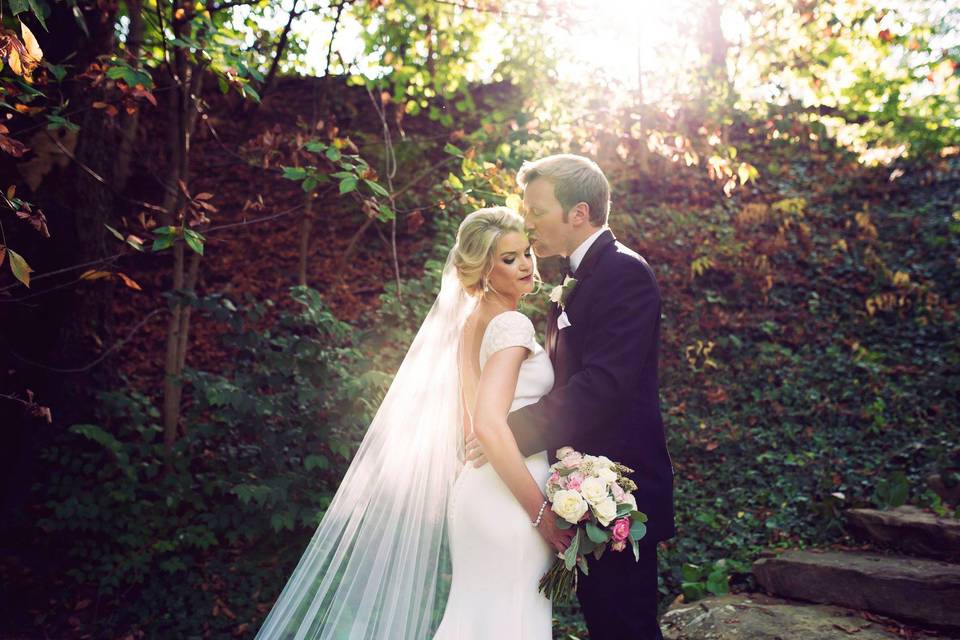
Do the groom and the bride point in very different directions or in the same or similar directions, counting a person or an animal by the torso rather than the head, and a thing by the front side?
very different directions

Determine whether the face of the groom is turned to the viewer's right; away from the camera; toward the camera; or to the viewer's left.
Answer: to the viewer's left

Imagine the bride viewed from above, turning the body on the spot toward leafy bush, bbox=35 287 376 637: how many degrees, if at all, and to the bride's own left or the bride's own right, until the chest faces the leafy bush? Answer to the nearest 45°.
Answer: approximately 135° to the bride's own left

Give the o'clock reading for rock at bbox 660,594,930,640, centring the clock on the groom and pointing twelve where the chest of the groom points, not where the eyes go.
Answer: The rock is roughly at 4 o'clock from the groom.

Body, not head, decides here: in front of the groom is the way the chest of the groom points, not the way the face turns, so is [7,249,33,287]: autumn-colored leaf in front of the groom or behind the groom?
in front

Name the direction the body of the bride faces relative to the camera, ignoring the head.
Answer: to the viewer's right

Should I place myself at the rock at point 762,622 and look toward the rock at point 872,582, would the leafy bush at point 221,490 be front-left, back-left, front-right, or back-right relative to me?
back-left

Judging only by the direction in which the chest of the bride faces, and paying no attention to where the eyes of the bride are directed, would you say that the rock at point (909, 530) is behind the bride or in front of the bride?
in front

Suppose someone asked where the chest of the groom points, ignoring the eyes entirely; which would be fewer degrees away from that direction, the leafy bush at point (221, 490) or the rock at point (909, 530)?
the leafy bush

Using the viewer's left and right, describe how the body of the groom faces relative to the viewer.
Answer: facing to the left of the viewer
